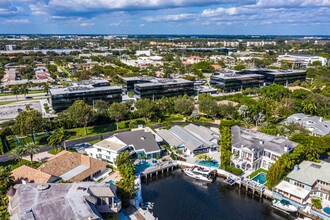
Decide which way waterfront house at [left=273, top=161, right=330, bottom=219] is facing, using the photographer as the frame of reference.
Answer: facing the viewer and to the left of the viewer

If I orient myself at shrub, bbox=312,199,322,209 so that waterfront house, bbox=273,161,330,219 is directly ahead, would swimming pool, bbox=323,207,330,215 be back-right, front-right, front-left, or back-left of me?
back-right

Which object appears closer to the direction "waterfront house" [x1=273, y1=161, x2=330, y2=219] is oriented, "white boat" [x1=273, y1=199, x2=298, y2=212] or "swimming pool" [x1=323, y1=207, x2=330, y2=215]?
the white boat

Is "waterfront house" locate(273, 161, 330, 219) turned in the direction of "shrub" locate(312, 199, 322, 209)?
no

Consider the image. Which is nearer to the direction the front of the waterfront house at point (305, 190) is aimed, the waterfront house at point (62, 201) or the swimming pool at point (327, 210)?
the waterfront house

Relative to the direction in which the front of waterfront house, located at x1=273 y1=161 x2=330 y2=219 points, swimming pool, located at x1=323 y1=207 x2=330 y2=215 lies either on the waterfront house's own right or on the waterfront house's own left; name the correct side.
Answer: on the waterfront house's own left

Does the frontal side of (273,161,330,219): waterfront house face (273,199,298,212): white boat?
yes
